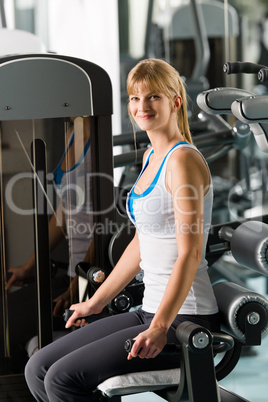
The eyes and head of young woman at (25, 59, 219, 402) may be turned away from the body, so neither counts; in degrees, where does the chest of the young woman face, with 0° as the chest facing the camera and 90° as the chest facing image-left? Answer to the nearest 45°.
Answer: approximately 45°

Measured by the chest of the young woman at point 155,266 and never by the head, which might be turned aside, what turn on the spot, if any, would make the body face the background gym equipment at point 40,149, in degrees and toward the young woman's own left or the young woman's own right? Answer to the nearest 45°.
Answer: approximately 90° to the young woman's own right
